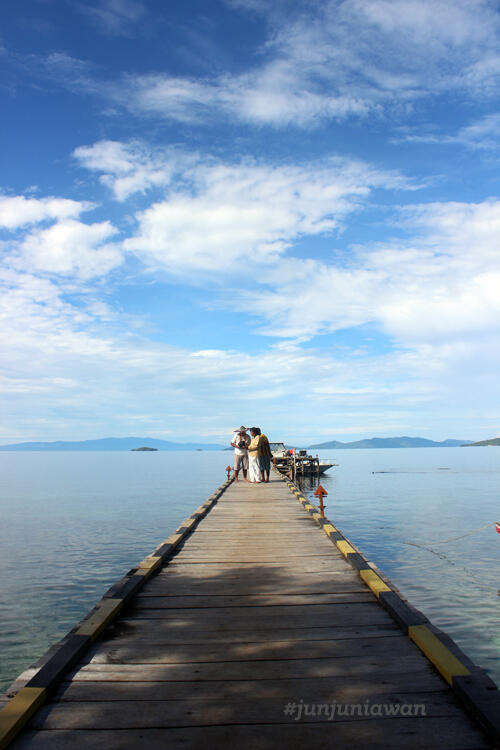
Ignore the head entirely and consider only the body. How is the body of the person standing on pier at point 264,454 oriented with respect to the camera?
to the viewer's left

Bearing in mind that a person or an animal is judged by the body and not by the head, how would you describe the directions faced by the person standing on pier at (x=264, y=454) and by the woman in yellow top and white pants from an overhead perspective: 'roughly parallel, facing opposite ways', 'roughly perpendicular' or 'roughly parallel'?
roughly parallel
